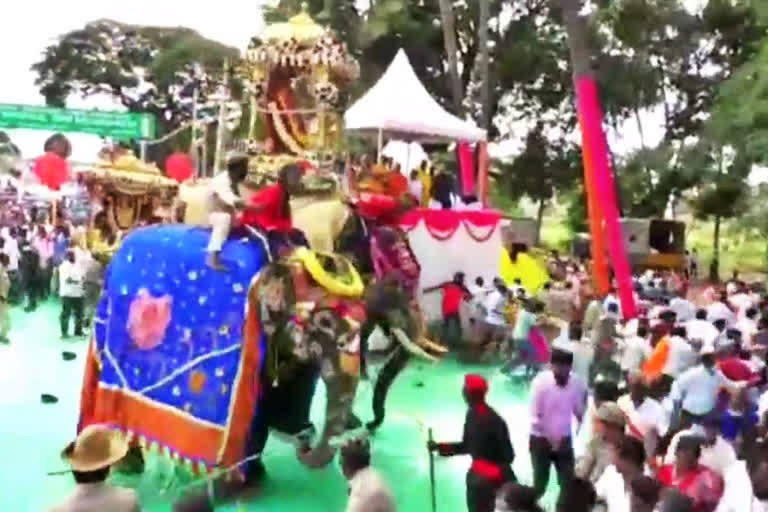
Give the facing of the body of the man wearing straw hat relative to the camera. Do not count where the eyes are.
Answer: away from the camera

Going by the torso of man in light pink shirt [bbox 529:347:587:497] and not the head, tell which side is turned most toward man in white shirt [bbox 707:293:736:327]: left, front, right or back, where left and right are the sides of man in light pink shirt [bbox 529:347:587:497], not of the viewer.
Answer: back

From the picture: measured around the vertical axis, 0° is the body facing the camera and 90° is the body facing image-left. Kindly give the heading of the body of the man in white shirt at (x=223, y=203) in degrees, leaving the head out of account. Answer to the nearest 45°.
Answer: approximately 270°

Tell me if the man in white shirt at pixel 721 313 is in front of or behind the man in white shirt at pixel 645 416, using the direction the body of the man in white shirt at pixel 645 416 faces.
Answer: behind

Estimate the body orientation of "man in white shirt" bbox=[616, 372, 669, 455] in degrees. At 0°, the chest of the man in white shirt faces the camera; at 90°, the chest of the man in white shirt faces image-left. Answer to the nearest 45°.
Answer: approximately 45°

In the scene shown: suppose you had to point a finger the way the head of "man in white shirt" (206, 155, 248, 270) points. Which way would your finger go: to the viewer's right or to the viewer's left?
to the viewer's right

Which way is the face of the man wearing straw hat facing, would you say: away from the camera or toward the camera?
away from the camera

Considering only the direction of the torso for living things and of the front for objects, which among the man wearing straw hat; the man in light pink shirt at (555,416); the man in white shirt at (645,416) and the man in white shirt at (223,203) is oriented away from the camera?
the man wearing straw hat

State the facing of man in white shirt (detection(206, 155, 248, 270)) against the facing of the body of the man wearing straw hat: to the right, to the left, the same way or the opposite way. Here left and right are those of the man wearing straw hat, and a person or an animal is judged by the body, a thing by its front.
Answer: to the right

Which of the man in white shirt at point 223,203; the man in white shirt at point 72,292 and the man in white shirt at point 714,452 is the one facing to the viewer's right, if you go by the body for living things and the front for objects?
the man in white shirt at point 223,203
